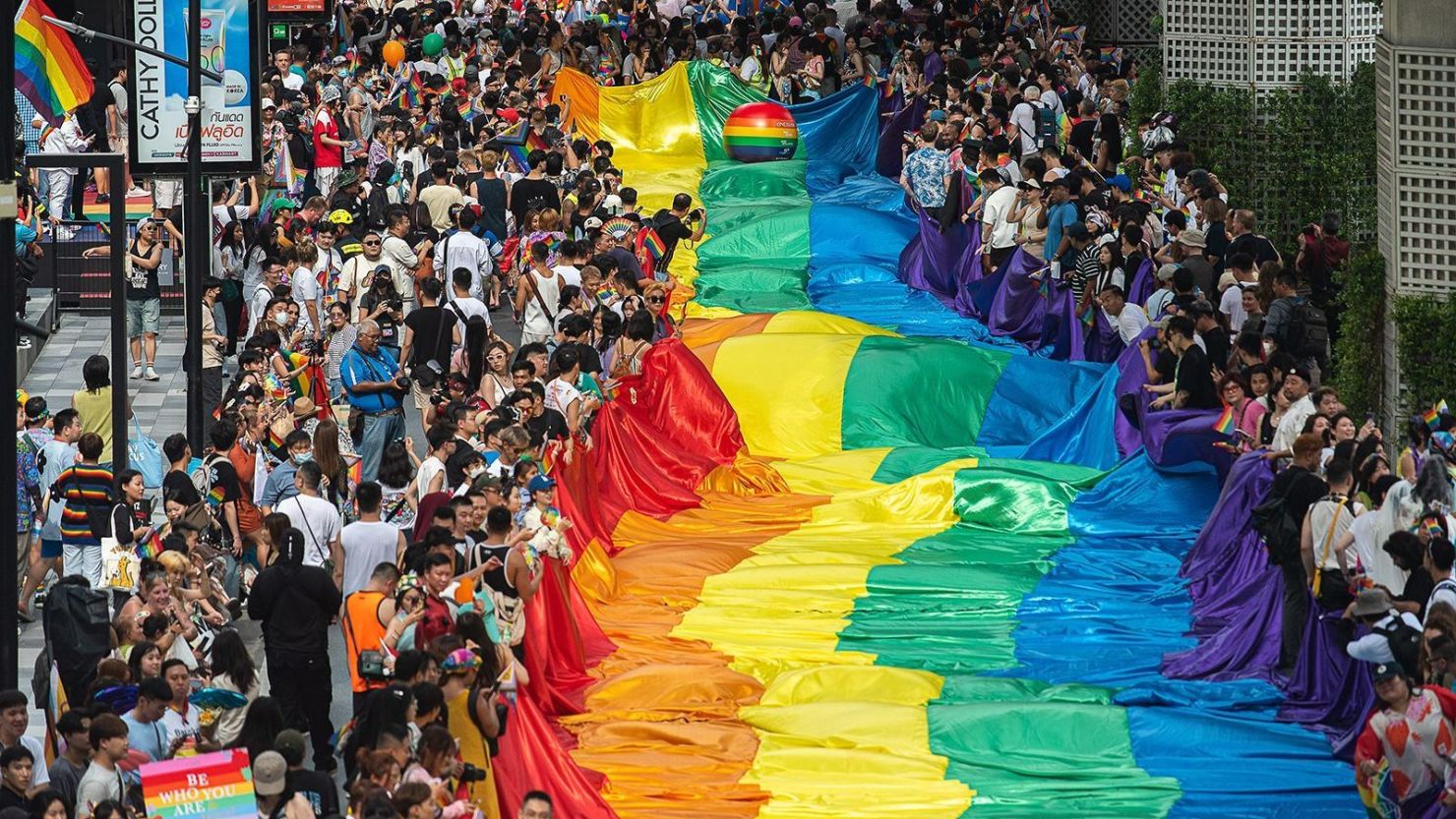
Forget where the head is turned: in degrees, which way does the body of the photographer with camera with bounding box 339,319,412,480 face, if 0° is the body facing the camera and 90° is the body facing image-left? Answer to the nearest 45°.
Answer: approximately 315°

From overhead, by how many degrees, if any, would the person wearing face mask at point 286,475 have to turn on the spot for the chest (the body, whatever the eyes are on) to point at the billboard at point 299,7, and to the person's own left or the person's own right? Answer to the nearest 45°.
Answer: approximately 135° to the person's own left

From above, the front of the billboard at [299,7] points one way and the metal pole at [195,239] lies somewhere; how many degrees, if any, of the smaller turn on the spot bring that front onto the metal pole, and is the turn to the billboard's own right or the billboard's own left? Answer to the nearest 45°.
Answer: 0° — it already faces it

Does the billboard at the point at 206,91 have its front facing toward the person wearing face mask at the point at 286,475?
yes

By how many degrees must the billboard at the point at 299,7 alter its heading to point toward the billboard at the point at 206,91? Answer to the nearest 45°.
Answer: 0° — it already faces it

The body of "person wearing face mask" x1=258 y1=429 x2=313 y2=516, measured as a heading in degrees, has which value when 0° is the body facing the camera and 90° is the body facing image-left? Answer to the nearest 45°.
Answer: approximately 315°

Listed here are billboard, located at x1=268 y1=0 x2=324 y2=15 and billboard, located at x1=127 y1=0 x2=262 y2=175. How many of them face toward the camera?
2

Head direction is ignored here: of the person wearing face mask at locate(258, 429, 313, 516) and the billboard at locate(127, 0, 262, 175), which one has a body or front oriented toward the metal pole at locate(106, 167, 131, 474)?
the billboard

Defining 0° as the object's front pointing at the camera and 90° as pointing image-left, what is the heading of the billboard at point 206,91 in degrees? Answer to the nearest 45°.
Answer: approximately 0°

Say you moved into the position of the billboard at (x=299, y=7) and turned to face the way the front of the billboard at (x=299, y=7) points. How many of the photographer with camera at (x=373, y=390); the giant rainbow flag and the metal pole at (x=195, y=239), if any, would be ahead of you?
3
